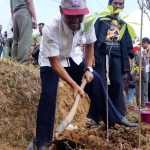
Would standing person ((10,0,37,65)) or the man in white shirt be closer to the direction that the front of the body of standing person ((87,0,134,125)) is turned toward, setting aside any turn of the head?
the man in white shirt

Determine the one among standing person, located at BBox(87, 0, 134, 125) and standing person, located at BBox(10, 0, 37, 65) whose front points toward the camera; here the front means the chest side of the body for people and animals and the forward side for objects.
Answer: standing person, located at BBox(87, 0, 134, 125)

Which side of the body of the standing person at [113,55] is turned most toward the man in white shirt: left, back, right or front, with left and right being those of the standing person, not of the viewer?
front

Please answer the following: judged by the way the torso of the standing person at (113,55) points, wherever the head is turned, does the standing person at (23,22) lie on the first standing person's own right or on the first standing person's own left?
on the first standing person's own right

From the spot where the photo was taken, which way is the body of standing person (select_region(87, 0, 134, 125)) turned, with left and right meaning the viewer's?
facing the viewer

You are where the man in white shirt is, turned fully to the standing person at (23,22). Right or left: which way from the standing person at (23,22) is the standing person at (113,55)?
right

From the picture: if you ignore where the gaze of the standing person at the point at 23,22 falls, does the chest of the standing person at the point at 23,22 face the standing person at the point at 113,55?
no

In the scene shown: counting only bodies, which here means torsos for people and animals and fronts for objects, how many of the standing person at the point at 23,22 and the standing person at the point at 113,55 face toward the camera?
1

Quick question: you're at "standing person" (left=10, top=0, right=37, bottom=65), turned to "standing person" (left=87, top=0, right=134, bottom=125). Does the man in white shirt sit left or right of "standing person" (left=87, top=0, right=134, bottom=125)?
right
